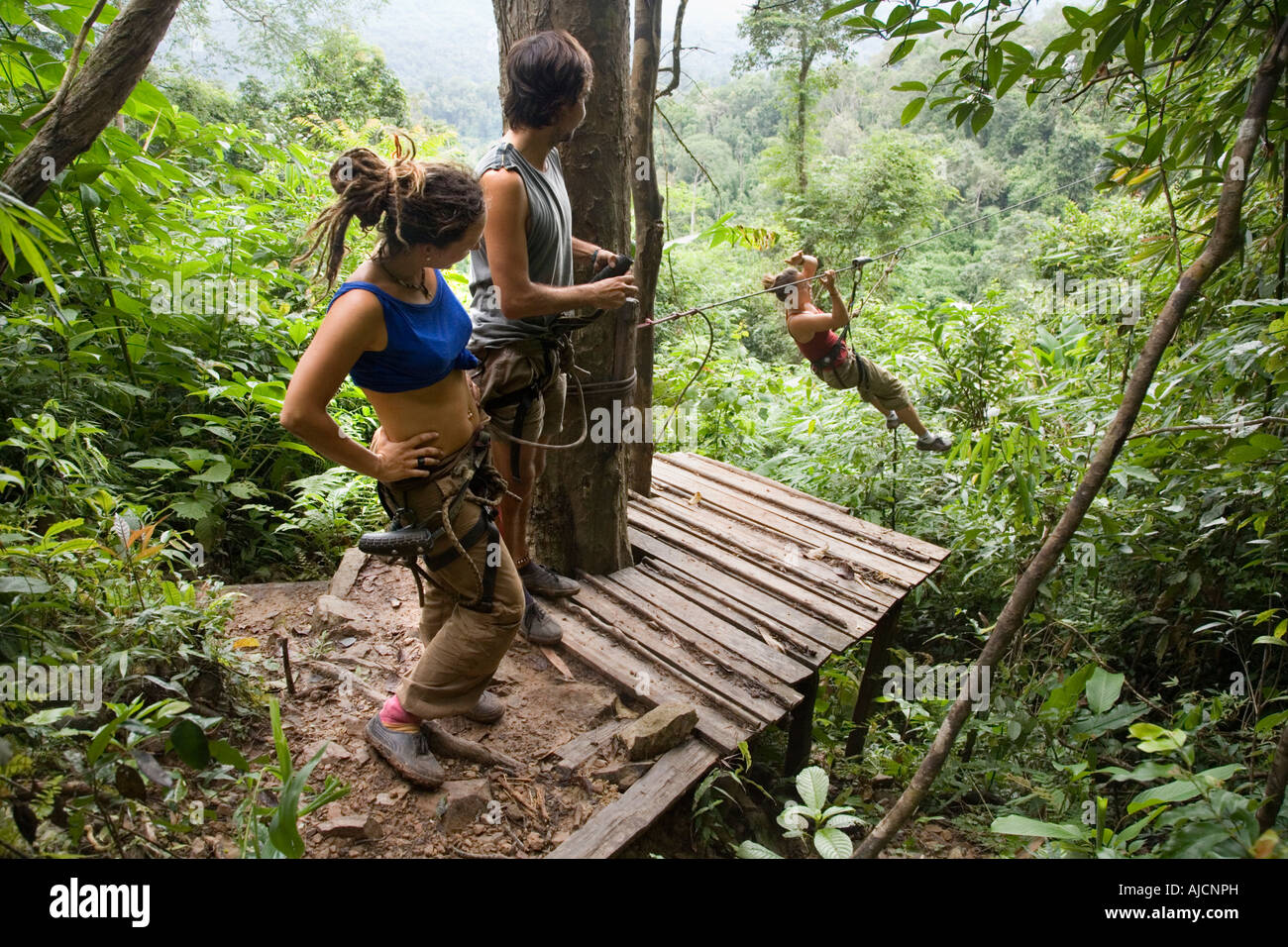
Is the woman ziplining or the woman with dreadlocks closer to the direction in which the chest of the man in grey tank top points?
the woman ziplining

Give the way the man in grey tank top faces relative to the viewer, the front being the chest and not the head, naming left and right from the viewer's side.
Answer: facing to the right of the viewer

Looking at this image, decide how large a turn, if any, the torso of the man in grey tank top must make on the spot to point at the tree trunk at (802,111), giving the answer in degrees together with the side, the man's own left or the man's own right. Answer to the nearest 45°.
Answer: approximately 90° to the man's own left

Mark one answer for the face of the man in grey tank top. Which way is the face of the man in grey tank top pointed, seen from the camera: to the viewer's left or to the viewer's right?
to the viewer's right

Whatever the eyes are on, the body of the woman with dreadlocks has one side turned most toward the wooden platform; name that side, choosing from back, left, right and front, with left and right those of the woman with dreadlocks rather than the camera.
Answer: left

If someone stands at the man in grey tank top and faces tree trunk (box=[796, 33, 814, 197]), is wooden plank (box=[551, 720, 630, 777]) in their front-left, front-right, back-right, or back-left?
back-right
